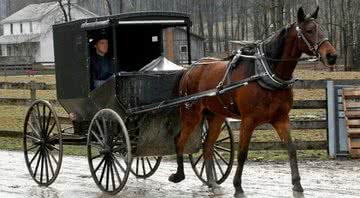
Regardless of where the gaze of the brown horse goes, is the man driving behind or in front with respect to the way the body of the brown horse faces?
behind

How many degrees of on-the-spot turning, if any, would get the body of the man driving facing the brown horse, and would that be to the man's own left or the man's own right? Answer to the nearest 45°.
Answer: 0° — they already face it

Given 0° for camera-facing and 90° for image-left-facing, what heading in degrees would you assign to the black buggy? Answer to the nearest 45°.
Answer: approximately 315°
